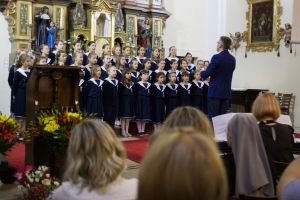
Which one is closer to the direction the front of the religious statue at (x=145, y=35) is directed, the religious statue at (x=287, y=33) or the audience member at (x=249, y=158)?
the audience member

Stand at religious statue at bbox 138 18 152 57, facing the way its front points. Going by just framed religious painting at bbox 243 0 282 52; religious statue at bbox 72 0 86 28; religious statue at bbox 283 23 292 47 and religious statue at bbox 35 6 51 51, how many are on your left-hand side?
2

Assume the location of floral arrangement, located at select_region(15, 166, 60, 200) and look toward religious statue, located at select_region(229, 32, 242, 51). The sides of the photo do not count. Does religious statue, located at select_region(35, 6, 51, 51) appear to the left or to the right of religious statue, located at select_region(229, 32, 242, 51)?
left

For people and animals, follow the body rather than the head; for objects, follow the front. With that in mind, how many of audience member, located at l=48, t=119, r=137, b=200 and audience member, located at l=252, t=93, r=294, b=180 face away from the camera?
2

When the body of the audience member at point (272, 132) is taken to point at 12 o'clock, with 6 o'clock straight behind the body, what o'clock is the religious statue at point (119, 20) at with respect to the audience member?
The religious statue is roughly at 11 o'clock from the audience member.

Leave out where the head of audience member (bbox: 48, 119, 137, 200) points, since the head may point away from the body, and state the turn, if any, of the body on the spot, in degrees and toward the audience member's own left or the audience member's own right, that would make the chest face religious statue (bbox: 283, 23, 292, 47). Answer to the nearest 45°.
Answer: approximately 45° to the audience member's own right

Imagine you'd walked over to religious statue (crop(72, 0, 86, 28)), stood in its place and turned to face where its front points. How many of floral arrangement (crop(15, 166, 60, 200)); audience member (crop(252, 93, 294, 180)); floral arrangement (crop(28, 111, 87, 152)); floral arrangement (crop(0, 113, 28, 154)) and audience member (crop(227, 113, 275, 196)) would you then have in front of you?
5

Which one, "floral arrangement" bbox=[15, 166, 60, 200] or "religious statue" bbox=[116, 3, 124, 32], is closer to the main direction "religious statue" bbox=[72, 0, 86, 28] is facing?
the floral arrangement

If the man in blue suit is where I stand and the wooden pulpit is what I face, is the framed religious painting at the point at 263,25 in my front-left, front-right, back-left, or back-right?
back-right

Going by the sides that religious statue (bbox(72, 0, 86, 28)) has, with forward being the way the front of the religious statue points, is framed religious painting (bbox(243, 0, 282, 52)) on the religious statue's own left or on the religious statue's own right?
on the religious statue's own left

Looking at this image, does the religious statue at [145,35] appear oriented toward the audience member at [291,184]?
yes

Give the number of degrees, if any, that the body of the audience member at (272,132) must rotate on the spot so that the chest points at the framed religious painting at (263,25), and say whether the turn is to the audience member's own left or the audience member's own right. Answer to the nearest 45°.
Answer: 0° — they already face it

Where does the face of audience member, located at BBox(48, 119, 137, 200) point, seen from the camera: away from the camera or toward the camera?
away from the camera

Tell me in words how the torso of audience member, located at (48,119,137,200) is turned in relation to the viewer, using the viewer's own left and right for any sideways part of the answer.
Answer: facing away from the viewer

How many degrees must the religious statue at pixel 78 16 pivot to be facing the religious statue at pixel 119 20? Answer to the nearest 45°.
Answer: approximately 135° to its left

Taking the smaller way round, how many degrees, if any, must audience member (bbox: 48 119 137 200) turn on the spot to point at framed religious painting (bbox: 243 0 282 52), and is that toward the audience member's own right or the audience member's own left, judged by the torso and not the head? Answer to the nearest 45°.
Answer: approximately 45° to the audience member's own right

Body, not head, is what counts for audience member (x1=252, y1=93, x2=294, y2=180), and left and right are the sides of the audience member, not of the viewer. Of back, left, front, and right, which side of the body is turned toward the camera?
back

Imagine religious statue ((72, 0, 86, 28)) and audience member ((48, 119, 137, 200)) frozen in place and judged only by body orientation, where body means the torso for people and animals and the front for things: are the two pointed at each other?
yes

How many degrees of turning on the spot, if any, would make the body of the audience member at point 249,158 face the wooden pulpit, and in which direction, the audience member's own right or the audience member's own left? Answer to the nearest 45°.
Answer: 0° — they already face it

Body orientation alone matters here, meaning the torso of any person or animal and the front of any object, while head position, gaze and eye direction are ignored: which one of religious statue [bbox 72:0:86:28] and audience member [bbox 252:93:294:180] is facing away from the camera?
the audience member
